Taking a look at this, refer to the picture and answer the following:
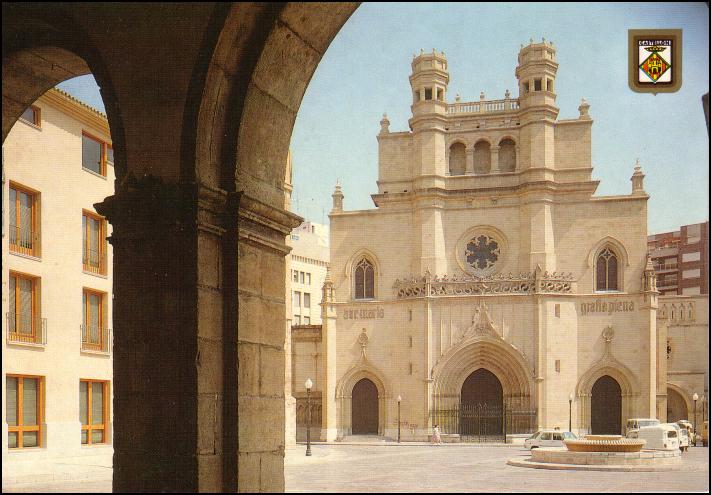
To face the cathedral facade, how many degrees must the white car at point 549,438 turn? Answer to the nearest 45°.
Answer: approximately 90° to its right

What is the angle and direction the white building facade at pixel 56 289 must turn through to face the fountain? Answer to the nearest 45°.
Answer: approximately 45° to its left

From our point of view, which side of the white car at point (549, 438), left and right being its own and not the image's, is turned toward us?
left

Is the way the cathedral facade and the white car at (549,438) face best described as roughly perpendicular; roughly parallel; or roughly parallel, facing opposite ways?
roughly perpendicular

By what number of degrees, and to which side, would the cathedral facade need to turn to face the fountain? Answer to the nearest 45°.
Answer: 0° — it already faces it
